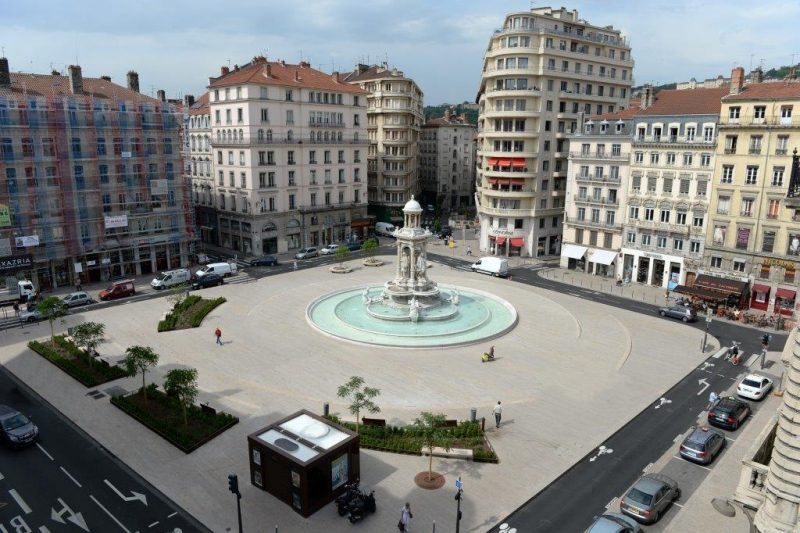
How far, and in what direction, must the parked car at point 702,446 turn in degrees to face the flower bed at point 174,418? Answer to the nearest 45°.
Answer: approximately 180°

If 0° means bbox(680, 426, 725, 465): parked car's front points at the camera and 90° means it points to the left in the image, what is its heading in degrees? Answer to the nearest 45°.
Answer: approximately 225°

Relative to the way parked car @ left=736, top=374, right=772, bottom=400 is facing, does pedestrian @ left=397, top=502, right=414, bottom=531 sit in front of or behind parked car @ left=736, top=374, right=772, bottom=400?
behind

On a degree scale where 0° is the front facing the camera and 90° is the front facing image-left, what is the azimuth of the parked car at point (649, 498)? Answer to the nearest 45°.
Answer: approximately 225°

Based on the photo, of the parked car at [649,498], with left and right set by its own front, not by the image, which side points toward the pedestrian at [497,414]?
left

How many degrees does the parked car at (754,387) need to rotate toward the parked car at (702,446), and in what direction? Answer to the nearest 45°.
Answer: approximately 135° to its right

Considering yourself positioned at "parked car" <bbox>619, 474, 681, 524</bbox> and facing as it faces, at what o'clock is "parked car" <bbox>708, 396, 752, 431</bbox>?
"parked car" <bbox>708, 396, 752, 431</bbox> is roughly at 11 o'clock from "parked car" <bbox>619, 474, 681, 524</bbox>.

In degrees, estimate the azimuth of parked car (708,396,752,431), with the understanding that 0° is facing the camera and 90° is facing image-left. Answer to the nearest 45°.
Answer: approximately 225°

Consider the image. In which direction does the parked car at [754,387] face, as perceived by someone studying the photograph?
facing away from the viewer and to the right of the viewer
